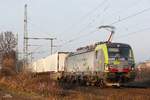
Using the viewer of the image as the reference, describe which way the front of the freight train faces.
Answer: facing the viewer and to the right of the viewer
